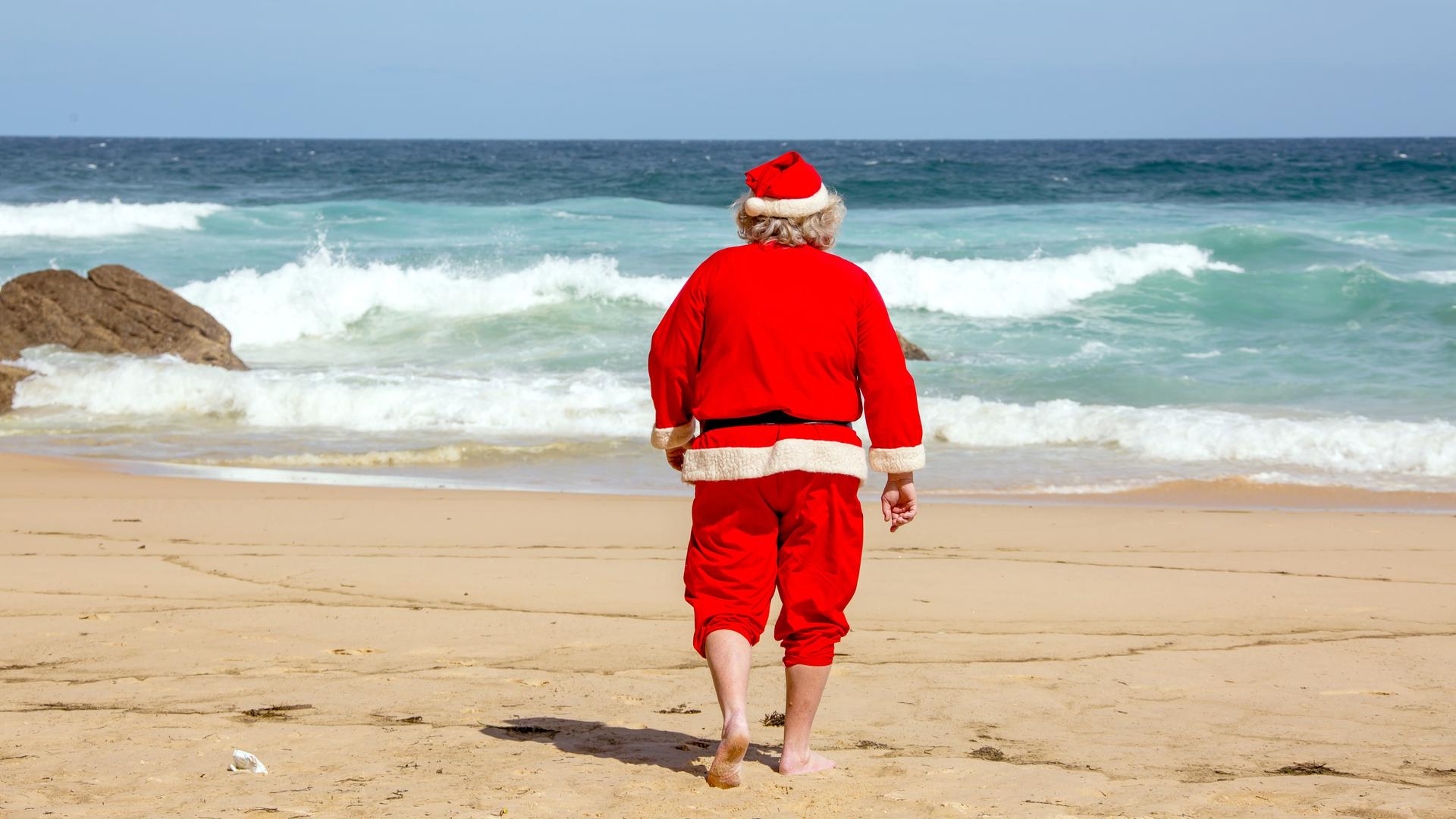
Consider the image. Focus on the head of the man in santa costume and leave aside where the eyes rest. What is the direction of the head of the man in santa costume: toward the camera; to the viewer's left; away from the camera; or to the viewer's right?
away from the camera

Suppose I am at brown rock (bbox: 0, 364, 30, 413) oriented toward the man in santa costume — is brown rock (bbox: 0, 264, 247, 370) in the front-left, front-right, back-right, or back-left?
back-left

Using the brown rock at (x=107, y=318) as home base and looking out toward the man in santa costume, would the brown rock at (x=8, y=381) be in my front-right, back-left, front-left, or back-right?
front-right

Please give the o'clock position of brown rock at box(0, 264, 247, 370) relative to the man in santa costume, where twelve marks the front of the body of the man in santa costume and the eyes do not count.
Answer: The brown rock is roughly at 11 o'clock from the man in santa costume.

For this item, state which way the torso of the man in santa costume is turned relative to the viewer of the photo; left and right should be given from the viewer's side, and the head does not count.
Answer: facing away from the viewer

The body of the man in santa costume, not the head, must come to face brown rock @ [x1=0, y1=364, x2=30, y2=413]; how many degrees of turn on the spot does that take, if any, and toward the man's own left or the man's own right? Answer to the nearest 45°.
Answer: approximately 45° to the man's own left
